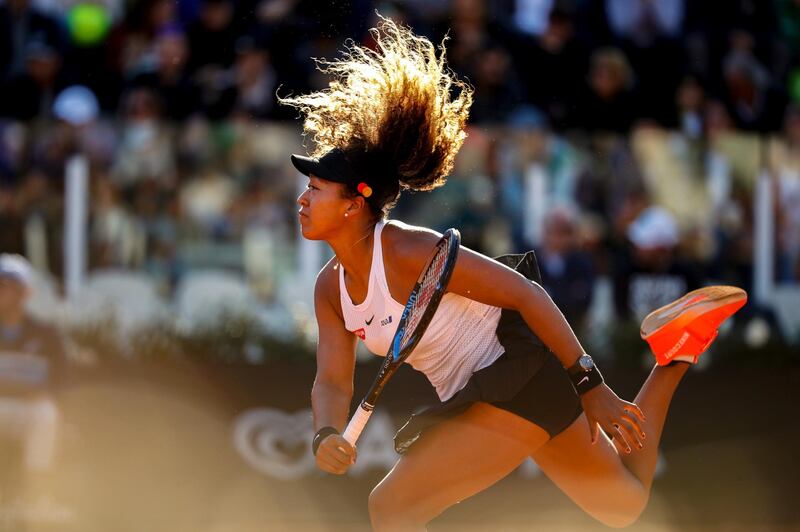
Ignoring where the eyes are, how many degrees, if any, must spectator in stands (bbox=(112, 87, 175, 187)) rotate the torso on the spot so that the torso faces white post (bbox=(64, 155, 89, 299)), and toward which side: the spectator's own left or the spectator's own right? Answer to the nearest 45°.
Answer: approximately 45° to the spectator's own right

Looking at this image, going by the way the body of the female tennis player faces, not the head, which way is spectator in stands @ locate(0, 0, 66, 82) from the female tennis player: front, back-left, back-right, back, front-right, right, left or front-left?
right

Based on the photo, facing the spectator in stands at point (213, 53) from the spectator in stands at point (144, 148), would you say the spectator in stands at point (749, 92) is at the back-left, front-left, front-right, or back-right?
front-right

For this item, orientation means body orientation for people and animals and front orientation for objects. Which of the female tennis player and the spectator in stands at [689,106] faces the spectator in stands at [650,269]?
the spectator in stands at [689,106]

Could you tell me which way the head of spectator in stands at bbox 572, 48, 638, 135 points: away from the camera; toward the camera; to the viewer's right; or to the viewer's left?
toward the camera

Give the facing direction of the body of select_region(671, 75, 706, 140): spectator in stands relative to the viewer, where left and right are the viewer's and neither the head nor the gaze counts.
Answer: facing the viewer

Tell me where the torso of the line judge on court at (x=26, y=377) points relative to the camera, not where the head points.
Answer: toward the camera

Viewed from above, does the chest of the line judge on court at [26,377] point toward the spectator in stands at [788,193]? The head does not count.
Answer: no

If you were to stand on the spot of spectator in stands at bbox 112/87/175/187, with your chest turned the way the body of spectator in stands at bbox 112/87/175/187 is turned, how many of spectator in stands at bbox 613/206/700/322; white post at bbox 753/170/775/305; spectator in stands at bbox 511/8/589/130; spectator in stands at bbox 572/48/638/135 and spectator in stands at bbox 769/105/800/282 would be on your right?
0

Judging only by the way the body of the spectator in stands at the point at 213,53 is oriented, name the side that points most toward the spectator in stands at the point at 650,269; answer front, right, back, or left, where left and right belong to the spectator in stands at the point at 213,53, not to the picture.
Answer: left

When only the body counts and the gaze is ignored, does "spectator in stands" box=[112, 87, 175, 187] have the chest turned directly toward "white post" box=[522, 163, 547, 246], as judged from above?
no

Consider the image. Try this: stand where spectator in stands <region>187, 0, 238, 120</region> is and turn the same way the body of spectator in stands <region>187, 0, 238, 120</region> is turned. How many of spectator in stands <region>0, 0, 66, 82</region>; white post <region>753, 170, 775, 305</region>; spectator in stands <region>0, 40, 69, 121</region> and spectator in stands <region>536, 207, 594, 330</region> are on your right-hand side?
2

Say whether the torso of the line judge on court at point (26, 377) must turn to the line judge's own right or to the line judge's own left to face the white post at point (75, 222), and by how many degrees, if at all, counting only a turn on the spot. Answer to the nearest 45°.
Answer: approximately 180°

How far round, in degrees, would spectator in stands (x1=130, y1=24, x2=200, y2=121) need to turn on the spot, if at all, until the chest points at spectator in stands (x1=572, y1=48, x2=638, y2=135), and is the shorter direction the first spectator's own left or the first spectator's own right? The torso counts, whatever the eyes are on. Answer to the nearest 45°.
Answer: approximately 90° to the first spectator's own left

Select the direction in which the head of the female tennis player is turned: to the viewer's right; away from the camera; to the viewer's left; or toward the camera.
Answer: to the viewer's left

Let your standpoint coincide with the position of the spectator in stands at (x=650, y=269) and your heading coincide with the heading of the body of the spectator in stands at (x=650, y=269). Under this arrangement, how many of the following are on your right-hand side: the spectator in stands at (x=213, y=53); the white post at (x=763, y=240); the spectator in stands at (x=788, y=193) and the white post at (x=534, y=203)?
2

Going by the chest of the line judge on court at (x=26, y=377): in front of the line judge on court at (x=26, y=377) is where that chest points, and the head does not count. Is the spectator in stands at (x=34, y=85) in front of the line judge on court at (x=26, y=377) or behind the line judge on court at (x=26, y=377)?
behind

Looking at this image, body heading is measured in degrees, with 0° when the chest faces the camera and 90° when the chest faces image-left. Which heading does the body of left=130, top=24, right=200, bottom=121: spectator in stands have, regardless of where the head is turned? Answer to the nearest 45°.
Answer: approximately 0°

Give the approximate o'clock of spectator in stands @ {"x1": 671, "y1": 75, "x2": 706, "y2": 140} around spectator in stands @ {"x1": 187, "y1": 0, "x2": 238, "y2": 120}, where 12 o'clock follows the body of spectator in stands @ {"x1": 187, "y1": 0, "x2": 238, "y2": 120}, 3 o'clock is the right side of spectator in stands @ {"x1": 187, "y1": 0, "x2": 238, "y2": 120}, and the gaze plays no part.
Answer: spectator in stands @ {"x1": 671, "y1": 75, "x2": 706, "y2": 140} is roughly at 9 o'clock from spectator in stands @ {"x1": 187, "y1": 0, "x2": 238, "y2": 120}.

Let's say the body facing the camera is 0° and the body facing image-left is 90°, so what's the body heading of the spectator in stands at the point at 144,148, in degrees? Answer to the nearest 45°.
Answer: approximately 0°
